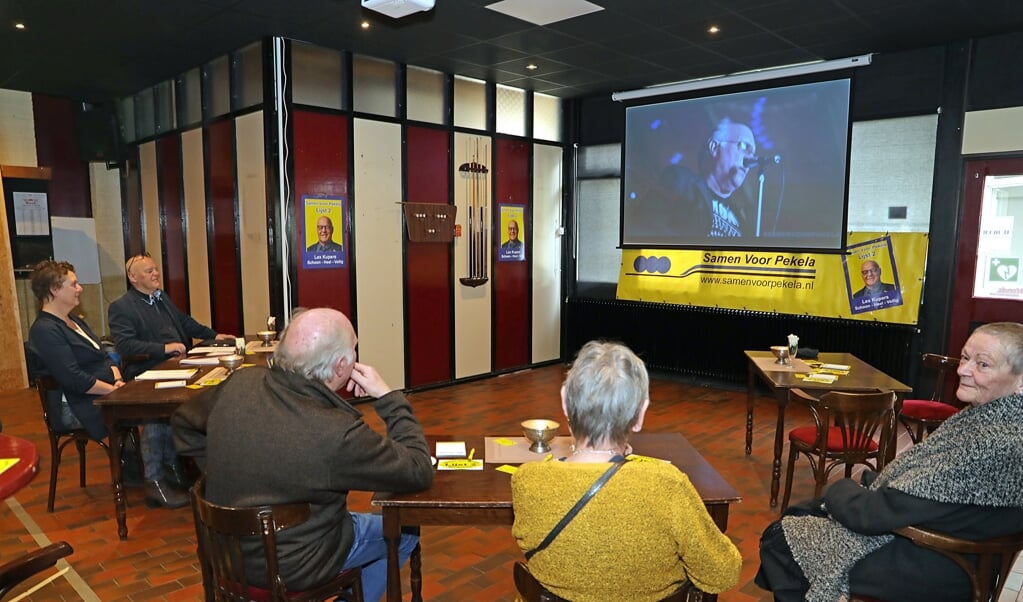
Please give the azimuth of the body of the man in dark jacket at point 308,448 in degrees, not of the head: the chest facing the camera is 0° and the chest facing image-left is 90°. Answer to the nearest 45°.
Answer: approximately 225°

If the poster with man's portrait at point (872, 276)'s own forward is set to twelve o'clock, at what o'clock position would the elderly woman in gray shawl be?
The elderly woman in gray shawl is roughly at 12 o'clock from the poster with man's portrait.

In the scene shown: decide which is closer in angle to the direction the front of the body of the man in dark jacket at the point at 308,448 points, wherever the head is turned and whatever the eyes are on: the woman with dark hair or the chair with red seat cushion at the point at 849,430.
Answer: the chair with red seat cushion

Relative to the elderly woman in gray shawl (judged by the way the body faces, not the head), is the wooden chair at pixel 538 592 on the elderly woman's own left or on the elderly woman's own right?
on the elderly woman's own left

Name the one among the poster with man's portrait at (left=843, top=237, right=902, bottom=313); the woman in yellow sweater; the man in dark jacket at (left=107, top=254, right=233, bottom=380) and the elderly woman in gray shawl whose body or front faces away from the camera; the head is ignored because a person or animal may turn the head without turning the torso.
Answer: the woman in yellow sweater

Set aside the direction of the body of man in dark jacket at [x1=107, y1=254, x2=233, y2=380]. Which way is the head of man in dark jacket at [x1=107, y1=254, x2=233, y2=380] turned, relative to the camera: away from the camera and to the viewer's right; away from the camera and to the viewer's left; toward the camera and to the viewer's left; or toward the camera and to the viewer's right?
toward the camera and to the viewer's right

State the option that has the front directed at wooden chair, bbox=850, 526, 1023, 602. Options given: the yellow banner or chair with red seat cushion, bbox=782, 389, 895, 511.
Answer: the yellow banner

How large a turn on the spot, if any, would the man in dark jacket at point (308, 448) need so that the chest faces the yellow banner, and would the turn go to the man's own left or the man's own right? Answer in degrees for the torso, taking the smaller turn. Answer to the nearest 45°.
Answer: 0° — they already face it

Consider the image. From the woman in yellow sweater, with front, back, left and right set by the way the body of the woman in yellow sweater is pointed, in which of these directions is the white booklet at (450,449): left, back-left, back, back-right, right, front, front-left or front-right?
front-left

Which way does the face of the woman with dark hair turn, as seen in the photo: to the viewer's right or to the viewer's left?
to the viewer's right

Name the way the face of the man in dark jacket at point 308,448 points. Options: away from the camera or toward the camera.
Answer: away from the camera

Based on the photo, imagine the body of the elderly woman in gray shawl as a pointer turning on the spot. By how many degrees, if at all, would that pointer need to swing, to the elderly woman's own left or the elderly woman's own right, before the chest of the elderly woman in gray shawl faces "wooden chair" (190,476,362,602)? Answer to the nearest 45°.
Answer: approximately 45° to the elderly woman's own left

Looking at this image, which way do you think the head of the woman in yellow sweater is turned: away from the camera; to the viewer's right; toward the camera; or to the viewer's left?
away from the camera
